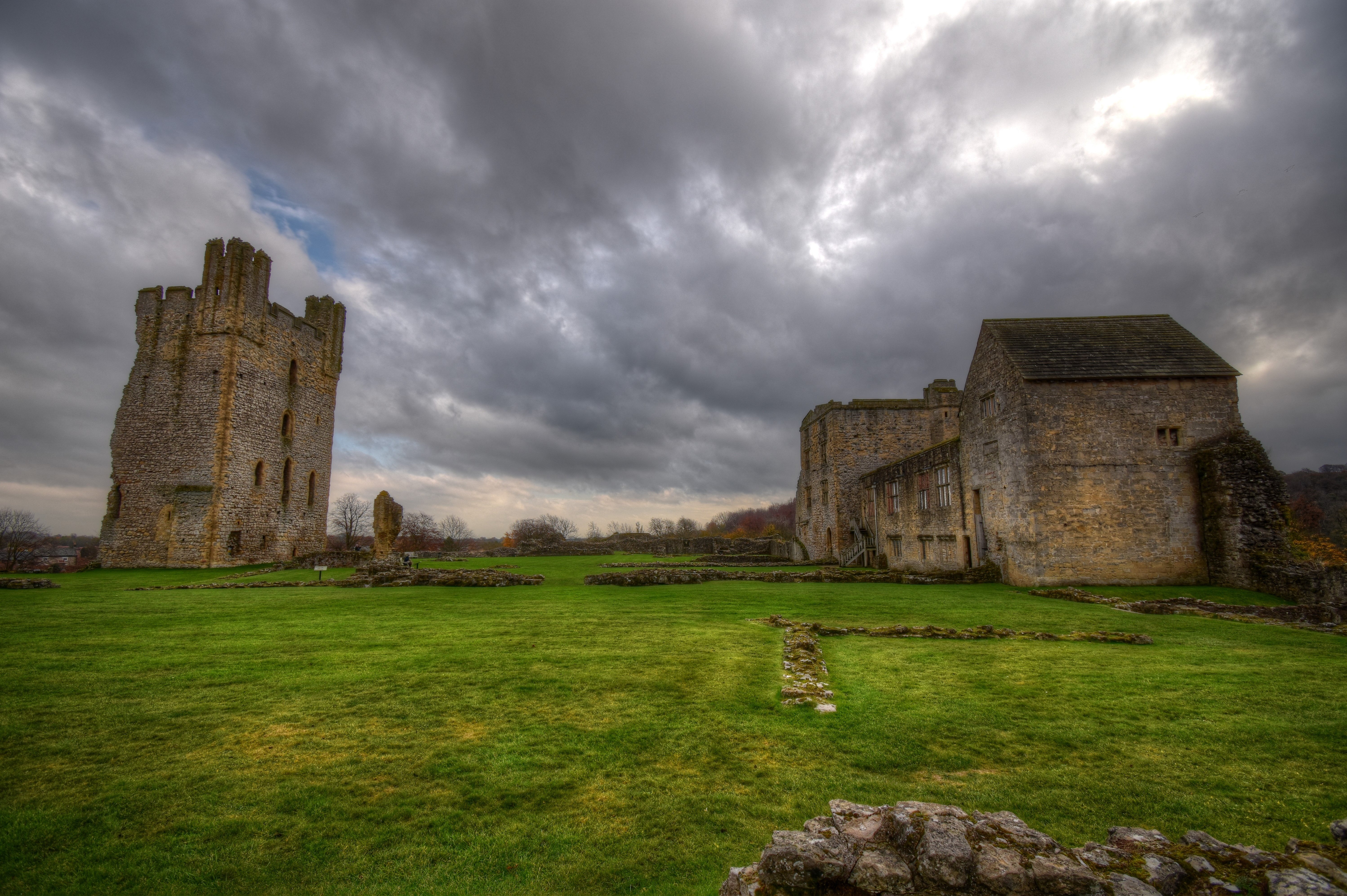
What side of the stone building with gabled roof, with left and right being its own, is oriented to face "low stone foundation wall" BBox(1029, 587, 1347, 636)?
left

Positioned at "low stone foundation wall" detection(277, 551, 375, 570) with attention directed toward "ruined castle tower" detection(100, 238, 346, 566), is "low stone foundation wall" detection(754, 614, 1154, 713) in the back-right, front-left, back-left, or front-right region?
back-left
